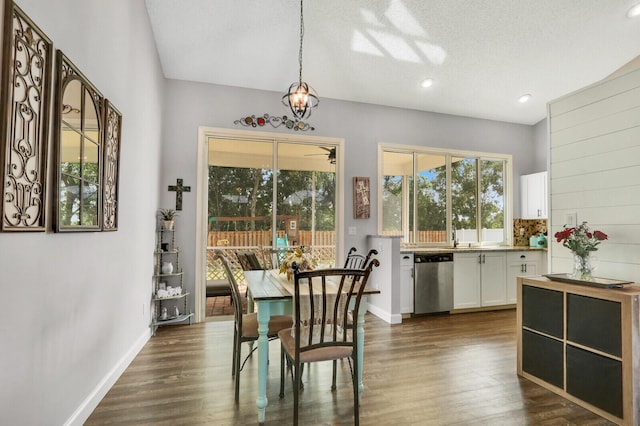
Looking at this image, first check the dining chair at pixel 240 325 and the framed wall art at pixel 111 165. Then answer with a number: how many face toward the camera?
0

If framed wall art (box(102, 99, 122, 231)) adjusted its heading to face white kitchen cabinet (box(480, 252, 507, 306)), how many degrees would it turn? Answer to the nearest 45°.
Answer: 0° — it already faces it

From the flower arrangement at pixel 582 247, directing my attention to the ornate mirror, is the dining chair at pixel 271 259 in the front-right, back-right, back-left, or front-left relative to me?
front-right

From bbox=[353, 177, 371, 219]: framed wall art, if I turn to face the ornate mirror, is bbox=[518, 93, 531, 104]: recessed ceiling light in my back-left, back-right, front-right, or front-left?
back-left

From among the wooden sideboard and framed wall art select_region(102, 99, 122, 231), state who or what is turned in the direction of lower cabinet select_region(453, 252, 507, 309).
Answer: the framed wall art

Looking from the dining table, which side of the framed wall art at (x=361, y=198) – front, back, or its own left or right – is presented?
front

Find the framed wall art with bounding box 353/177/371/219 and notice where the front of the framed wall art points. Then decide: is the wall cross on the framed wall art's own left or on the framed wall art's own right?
on the framed wall art's own right

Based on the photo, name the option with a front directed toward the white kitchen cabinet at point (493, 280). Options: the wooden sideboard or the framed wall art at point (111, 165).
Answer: the framed wall art

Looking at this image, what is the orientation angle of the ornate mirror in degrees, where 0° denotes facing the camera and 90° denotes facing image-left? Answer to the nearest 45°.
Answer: approximately 315°

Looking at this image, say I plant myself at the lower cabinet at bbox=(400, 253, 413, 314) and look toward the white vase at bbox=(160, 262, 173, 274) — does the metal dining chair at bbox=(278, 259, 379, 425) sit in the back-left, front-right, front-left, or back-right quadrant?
front-left

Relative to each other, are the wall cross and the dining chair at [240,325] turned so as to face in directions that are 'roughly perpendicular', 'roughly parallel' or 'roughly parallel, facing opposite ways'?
roughly perpendicular

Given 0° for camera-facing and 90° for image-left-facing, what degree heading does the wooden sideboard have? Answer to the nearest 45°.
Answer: approximately 45°

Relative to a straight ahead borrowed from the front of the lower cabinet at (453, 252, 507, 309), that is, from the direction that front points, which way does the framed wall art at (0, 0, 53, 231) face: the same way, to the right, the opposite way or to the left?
to the left

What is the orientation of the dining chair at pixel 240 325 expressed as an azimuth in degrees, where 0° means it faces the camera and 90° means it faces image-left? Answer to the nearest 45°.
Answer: approximately 270°

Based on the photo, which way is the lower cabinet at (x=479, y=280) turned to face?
toward the camera

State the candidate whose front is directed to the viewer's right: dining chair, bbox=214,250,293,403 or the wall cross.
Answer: the dining chair

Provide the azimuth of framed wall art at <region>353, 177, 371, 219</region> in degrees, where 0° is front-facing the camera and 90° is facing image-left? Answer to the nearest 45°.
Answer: approximately 0°

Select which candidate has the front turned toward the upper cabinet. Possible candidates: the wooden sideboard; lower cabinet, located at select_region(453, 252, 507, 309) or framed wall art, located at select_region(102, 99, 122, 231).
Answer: the framed wall art

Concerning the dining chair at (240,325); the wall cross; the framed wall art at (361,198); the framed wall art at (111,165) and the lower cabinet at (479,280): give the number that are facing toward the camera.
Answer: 3
